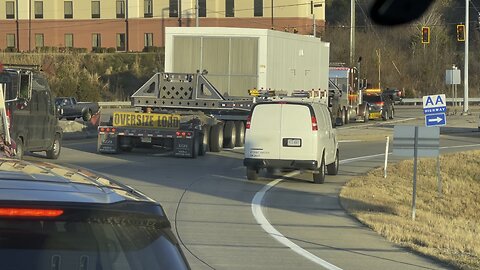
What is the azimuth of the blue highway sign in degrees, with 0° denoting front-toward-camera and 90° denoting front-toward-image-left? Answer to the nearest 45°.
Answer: approximately 0°

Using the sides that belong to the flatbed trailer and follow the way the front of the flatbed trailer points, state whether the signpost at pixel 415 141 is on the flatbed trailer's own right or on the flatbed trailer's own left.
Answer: on the flatbed trailer's own right

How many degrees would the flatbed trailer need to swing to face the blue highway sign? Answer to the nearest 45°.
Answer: approximately 90° to its right

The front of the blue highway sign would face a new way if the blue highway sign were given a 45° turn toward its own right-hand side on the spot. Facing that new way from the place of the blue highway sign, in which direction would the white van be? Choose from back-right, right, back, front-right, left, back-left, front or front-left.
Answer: front-right

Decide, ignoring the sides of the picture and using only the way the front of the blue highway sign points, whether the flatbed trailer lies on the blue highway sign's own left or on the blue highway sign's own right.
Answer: on the blue highway sign's own right

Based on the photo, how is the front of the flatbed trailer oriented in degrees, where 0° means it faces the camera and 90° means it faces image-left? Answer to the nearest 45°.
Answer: approximately 225°

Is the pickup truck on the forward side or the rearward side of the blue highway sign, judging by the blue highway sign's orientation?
on the rearward side
